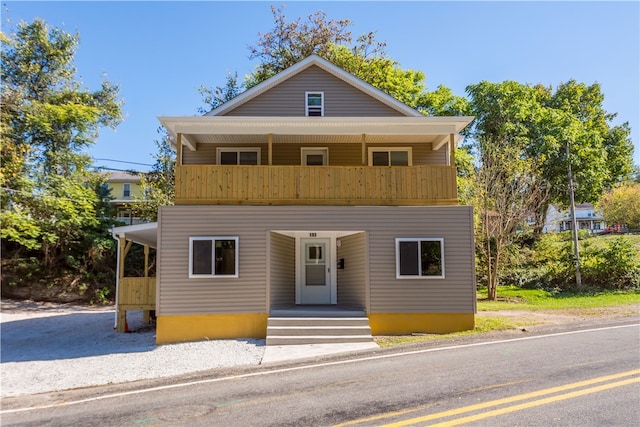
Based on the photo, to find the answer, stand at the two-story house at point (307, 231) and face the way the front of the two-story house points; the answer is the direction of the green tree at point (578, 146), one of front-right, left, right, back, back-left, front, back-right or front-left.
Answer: back-left

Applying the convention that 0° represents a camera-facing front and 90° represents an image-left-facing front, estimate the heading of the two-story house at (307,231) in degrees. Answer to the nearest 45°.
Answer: approximately 0°

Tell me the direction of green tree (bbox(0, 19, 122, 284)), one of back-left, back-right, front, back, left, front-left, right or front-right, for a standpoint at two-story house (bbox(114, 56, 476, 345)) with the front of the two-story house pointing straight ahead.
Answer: back-right

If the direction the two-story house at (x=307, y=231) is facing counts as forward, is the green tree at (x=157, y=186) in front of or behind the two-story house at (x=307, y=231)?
behind

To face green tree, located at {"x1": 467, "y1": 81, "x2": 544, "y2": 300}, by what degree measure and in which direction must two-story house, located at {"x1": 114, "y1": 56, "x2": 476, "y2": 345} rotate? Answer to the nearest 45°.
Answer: approximately 135° to its left
